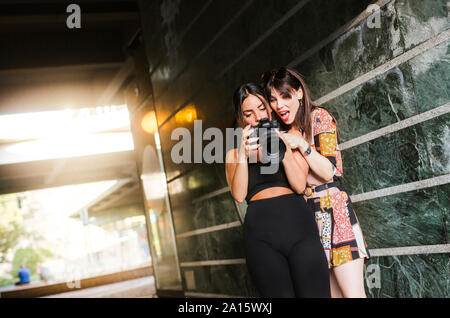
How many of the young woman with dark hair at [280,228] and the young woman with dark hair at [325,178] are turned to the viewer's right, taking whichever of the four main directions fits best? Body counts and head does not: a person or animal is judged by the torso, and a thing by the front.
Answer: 0

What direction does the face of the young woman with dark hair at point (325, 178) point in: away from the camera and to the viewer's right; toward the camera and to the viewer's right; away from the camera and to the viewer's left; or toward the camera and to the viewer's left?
toward the camera and to the viewer's left

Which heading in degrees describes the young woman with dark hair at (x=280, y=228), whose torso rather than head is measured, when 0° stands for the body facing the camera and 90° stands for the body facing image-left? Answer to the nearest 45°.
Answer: approximately 0°
